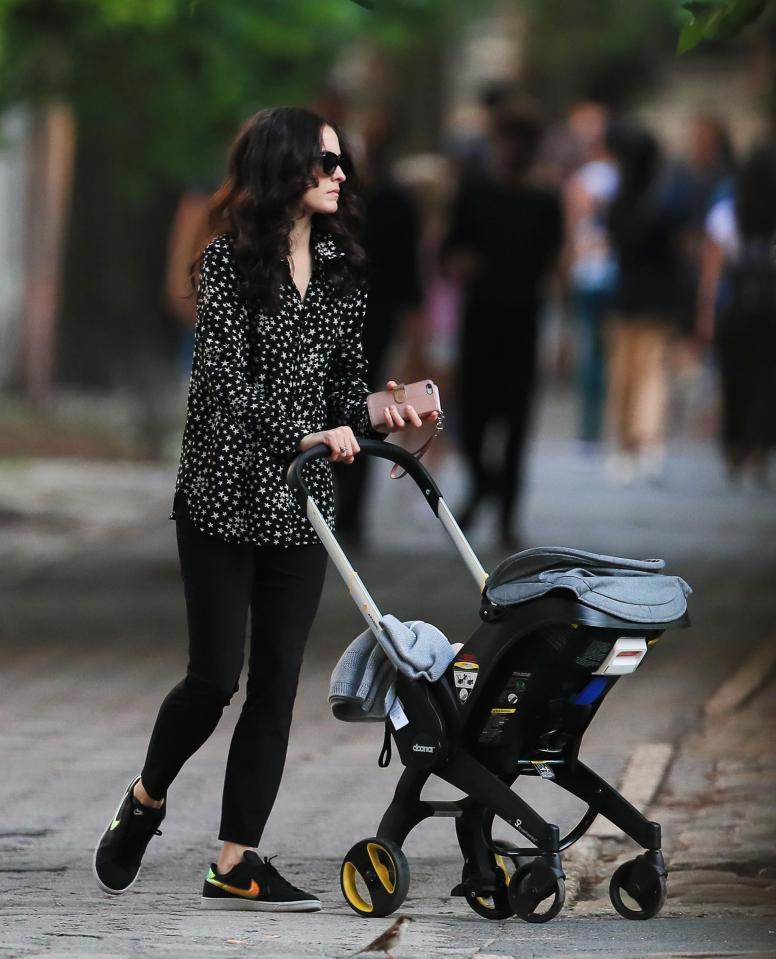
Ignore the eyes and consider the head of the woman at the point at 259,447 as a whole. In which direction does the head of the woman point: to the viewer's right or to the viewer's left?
to the viewer's right
